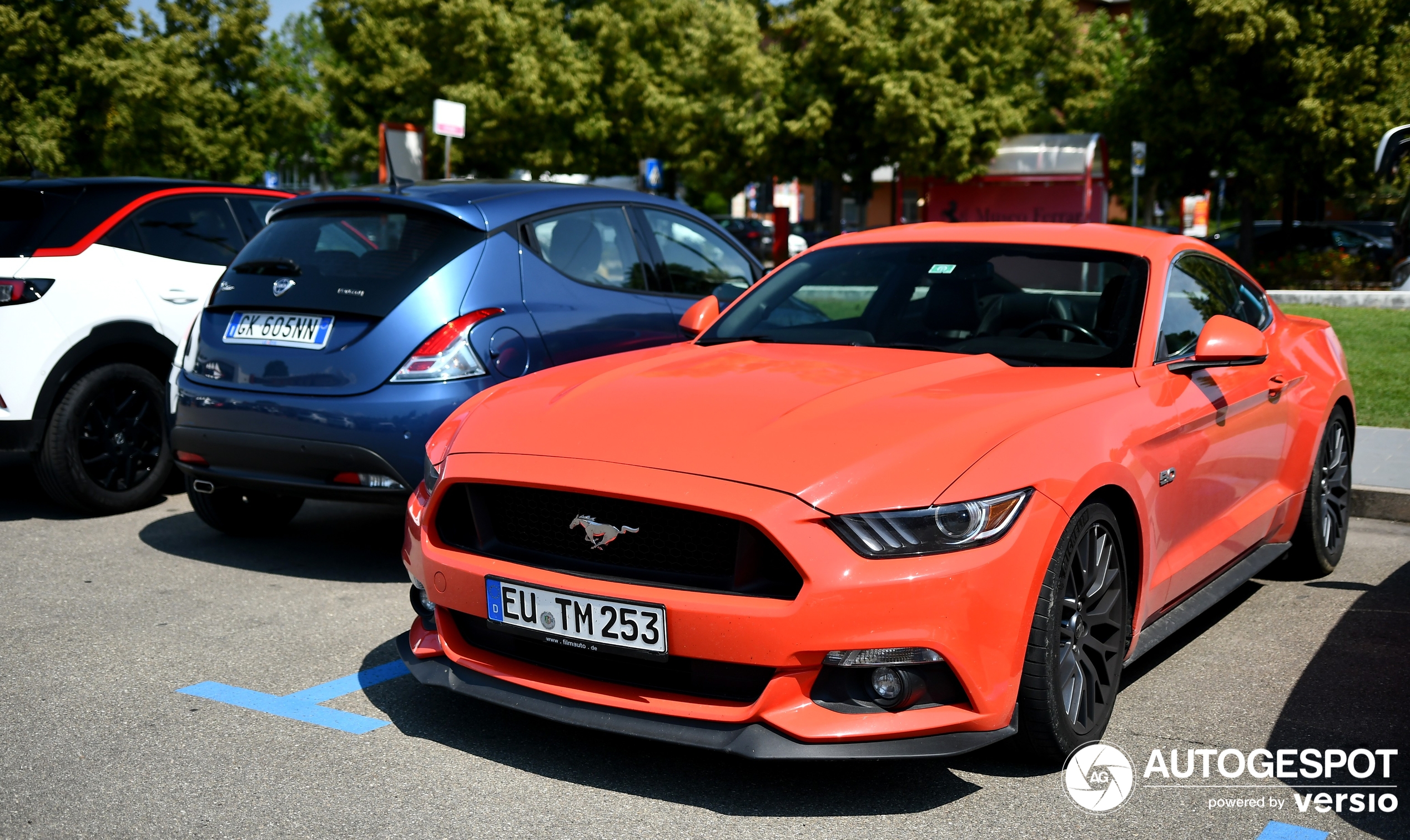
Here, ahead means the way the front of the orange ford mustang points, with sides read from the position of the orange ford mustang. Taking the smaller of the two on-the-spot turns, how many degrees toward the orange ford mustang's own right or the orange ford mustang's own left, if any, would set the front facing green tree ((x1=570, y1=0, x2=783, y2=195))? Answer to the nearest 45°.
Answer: approximately 135° to the orange ford mustang's own right

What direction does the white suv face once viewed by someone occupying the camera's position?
facing away from the viewer and to the right of the viewer

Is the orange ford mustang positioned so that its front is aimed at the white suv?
no

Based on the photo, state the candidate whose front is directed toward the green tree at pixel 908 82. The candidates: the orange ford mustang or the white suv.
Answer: the white suv

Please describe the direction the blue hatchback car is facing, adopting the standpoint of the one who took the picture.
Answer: facing away from the viewer and to the right of the viewer

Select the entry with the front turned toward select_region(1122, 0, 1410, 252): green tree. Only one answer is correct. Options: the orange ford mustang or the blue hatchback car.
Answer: the blue hatchback car

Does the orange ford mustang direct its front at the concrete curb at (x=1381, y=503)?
no

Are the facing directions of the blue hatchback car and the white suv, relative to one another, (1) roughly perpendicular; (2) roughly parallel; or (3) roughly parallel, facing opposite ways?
roughly parallel

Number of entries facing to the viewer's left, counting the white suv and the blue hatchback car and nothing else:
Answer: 0

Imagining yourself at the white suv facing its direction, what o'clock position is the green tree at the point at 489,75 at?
The green tree is roughly at 11 o'clock from the white suv.

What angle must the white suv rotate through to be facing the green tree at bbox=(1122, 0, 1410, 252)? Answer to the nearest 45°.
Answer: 0° — it already faces it

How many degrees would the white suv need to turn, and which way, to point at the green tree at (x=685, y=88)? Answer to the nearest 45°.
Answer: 0° — it already faces it

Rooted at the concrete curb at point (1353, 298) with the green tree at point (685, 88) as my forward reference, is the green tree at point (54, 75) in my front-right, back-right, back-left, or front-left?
front-left

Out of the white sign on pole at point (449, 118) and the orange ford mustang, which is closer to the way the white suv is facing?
the white sign on pole

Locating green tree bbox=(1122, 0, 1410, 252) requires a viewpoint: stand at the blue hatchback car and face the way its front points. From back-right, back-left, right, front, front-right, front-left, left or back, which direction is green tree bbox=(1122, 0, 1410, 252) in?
front

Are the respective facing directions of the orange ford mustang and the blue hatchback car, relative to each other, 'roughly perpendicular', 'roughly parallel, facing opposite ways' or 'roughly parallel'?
roughly parallel, facing opposite ways

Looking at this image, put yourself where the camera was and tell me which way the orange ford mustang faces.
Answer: facing the viewer and to the left of the viewer

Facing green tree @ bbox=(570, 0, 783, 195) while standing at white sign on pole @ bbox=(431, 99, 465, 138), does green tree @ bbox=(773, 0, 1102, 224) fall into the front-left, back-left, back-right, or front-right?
front-right
